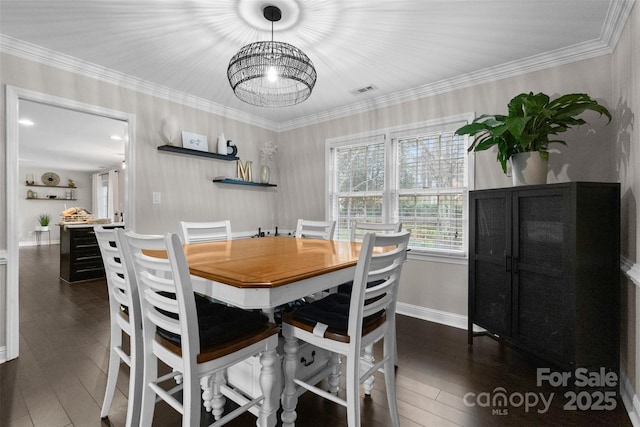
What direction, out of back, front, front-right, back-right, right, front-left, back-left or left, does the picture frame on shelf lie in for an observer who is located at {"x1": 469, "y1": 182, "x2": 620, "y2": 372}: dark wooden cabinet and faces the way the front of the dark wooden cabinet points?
front-right

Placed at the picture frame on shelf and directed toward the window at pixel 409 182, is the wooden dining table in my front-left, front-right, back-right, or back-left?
front-right

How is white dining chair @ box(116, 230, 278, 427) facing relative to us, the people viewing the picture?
facing away from the viewer and to the right of the viewer

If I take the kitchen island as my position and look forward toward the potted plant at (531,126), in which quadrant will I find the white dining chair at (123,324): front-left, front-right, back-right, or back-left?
front-right

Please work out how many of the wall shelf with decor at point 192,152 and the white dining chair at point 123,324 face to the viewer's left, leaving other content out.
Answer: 0

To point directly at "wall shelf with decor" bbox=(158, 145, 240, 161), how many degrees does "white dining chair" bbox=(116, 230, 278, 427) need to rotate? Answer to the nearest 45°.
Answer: approximately 45° to its left

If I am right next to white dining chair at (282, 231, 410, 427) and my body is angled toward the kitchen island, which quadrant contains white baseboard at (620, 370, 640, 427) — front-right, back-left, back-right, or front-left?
back-right

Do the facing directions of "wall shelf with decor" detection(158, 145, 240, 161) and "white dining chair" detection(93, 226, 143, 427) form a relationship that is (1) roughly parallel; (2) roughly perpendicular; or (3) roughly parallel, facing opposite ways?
roughly perpendicular

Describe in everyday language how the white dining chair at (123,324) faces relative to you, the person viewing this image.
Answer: facing away from the viewer and to the right of the viewer

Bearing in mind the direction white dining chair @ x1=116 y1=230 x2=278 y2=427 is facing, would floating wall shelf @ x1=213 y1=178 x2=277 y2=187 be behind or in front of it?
in front

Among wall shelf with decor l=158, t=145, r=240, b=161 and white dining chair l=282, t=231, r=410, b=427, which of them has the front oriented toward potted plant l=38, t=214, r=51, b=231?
the white dining chair

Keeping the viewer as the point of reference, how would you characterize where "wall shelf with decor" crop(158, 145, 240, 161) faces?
facing the viewer and to the right of the viewer

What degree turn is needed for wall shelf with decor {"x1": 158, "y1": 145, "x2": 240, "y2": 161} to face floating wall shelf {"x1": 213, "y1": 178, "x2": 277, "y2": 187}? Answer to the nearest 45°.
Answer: approximately 45° to its left

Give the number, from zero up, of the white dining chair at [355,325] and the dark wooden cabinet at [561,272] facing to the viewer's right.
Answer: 0

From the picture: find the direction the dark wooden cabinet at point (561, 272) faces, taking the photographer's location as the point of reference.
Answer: facing the viewer and to the left of the viewer

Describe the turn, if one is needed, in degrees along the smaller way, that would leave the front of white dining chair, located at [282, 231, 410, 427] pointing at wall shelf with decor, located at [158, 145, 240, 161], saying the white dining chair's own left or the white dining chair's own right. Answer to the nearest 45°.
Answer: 0° — it already faces it

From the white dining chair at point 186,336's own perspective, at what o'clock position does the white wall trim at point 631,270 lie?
The white wall trim is roughly at 2 o'clock from the white dining chair.

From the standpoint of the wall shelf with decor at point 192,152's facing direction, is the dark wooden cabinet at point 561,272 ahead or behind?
ahead
